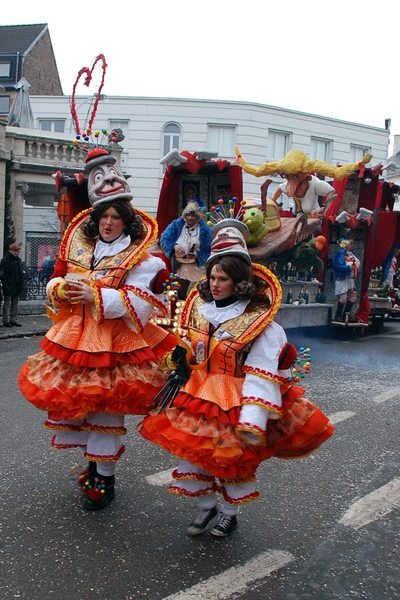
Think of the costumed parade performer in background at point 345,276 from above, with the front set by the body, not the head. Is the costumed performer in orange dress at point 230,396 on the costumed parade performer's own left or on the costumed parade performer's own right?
on the costumed parade performer's own right

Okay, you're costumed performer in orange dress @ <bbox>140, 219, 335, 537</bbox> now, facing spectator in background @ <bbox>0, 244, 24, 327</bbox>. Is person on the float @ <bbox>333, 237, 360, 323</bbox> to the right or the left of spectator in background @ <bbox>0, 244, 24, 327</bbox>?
right

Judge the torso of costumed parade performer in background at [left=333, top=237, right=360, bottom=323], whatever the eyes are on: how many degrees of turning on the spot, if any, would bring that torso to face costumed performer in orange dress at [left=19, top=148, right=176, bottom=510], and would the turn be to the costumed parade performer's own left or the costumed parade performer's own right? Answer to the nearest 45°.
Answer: approximately 45° to the costumed parade performer's own right

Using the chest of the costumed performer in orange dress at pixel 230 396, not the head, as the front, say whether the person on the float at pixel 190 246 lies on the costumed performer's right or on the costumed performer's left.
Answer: on the costumed performer's right

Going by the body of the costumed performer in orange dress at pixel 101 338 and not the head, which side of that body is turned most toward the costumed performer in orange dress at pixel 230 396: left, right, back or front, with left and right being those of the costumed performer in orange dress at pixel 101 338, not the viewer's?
left

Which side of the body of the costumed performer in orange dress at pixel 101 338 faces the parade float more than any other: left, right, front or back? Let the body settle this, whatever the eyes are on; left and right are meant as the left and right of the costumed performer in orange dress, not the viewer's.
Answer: back

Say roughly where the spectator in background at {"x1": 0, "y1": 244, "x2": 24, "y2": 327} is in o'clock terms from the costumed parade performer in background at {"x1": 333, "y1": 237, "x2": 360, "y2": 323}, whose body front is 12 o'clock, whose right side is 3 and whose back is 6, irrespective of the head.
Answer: the spectator in background at {"x1": 0, "y1": 244, "x2": 24, "y2": 327} is roughly at 4 o'clock from the costumed parade performer in background at {"x1": 333, "y1": 237, "x2": 360, "y2": 323}.

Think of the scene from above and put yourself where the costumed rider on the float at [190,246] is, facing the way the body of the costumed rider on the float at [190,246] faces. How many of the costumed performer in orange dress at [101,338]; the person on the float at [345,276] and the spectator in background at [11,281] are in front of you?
1

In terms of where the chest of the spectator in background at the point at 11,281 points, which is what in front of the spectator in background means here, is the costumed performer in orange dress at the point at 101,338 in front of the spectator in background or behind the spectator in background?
in front

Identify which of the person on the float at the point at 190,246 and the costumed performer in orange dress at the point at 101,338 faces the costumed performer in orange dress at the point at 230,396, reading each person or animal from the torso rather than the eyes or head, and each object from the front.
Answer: the person on the float

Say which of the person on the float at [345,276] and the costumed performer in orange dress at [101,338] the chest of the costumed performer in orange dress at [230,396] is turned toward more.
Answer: the costumed performer in orange dress

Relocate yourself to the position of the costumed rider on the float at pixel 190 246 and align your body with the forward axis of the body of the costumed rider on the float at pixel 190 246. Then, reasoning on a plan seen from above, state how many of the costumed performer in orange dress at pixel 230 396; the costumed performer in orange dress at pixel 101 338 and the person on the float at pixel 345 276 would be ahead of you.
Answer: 2
